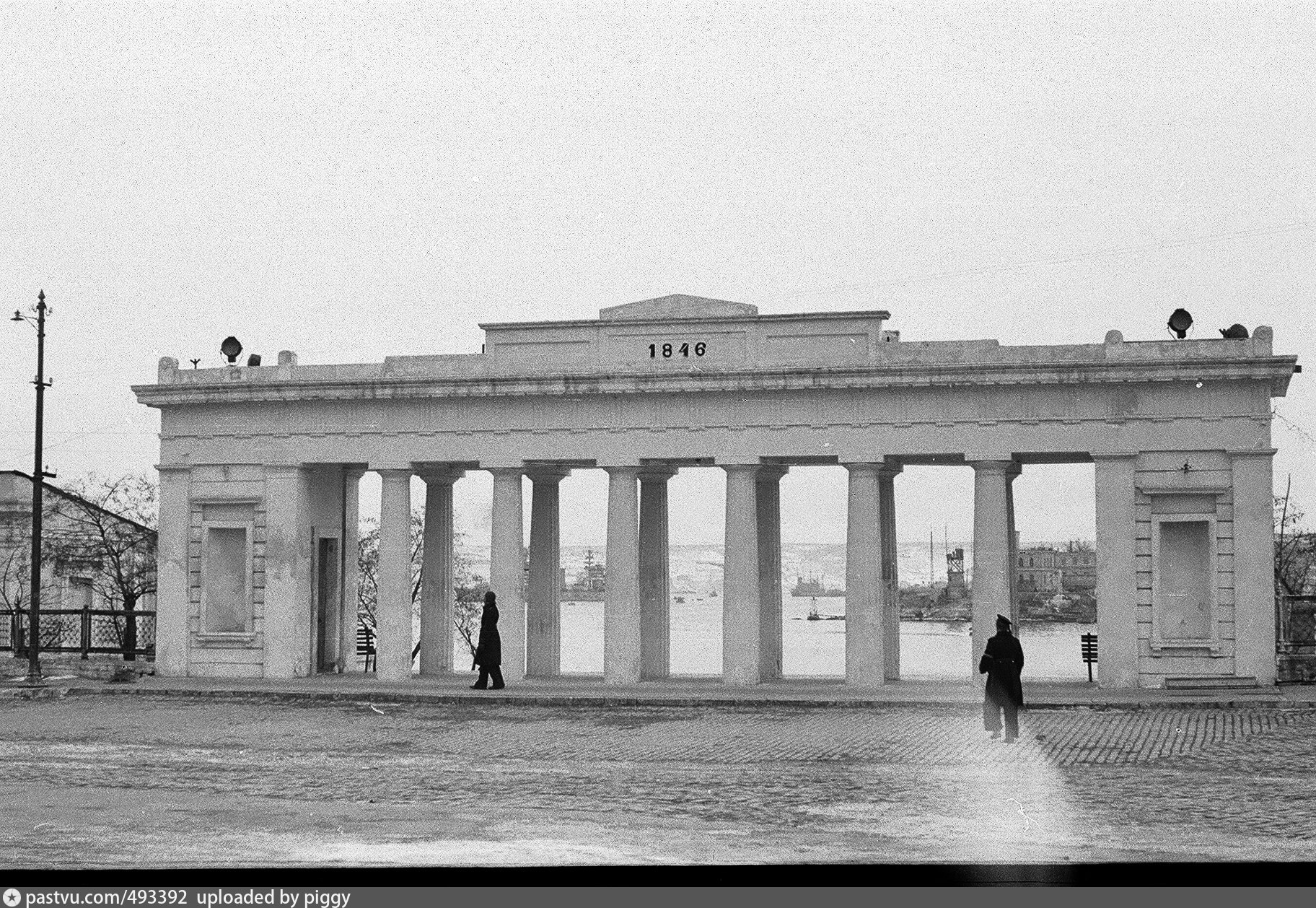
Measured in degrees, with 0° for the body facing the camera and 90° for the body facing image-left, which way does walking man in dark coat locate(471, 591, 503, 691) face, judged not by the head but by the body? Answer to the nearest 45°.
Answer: approximately 90°

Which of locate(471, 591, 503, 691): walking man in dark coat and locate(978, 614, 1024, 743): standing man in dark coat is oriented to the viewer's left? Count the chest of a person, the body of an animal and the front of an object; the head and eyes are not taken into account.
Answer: locate(471, 591, 503, 691): walking man in dark coat

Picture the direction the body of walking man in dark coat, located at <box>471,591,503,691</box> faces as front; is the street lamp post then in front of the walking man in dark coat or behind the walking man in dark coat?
in front

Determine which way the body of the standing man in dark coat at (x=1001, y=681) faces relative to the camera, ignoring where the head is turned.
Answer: away from the camera

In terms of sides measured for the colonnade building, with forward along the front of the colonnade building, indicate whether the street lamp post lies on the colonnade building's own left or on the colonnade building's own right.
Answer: on the colonnade building's own right

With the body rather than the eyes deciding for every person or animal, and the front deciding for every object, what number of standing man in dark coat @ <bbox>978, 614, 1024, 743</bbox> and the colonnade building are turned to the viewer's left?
0

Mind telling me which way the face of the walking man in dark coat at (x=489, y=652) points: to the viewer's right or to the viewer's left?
to the viewer's left

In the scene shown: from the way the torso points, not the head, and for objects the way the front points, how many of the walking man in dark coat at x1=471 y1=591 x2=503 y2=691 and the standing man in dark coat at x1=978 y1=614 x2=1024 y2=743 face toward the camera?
0

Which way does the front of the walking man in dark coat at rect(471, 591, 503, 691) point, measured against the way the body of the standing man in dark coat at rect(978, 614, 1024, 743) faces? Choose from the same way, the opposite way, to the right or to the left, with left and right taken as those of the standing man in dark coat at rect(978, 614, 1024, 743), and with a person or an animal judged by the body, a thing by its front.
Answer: to the left

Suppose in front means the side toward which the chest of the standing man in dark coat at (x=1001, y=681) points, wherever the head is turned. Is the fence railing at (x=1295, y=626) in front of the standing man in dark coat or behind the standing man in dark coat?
in front

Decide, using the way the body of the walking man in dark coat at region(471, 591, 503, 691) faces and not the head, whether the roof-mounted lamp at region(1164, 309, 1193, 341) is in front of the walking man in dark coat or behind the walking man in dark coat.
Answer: behind

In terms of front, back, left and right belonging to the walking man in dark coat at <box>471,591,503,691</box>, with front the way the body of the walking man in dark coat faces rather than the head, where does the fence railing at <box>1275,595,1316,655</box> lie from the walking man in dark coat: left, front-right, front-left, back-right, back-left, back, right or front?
back

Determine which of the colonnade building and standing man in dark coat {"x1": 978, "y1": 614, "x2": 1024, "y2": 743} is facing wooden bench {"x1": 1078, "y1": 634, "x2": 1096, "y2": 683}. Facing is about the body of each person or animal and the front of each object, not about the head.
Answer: the standing man in dark coat
